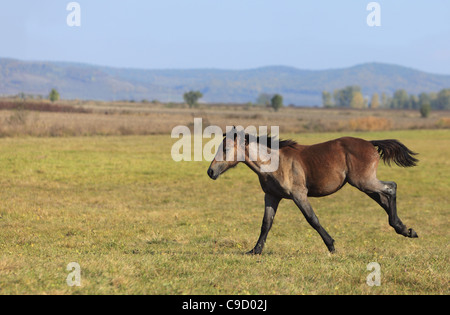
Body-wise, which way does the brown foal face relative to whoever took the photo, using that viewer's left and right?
facing to the left of the viewer
